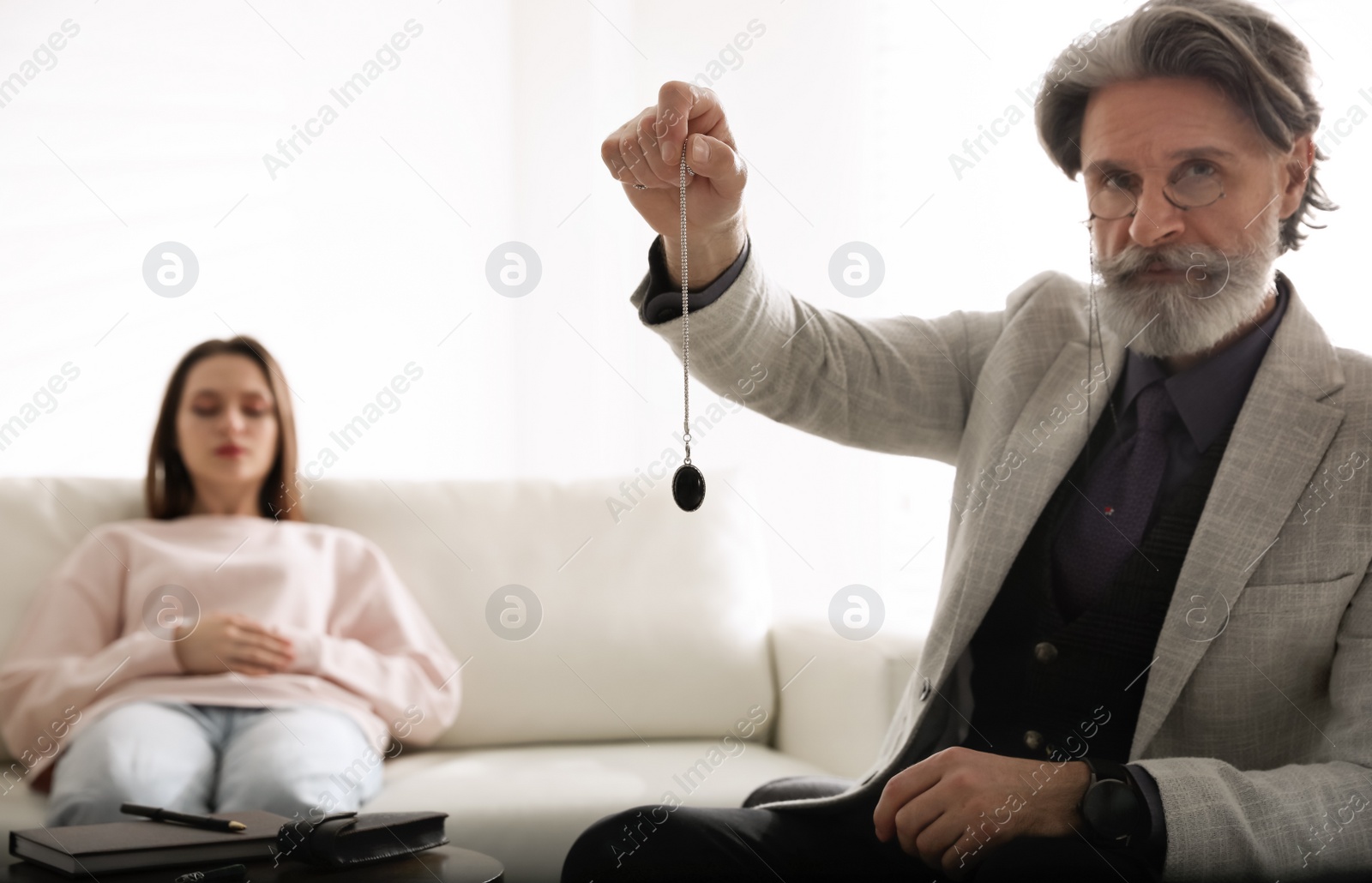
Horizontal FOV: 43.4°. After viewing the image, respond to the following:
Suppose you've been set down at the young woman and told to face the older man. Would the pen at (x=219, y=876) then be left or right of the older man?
right

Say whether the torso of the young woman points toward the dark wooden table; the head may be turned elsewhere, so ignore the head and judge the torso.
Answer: yes

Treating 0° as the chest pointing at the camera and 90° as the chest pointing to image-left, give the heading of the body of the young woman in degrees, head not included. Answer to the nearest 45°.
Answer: approximately 0°

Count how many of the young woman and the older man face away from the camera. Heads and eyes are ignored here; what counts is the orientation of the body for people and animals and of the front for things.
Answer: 0

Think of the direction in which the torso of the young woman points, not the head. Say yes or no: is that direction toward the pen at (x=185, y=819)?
yes

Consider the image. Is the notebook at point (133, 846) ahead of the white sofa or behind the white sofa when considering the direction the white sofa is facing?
ahead

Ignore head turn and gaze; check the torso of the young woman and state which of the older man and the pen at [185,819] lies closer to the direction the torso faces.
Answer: the pen

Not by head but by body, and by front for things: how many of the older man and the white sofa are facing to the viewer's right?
0

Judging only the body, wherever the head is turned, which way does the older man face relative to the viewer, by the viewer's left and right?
facing the viewer and to the left of the viewer

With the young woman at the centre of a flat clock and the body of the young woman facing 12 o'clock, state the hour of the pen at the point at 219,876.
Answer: The pen is roughly at 12 o'clock from the young woman.

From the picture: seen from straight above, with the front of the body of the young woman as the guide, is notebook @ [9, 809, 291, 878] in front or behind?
in front
